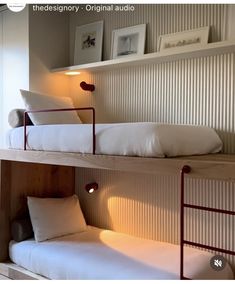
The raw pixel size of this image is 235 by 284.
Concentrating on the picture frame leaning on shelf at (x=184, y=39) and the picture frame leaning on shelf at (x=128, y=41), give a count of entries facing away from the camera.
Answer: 0

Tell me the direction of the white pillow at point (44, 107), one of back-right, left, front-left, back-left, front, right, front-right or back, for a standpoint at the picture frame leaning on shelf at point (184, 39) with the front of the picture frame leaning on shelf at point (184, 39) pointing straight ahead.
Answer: front-right

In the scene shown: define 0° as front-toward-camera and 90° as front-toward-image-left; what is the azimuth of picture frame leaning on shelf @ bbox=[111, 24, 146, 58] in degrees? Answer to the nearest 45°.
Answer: approximately 45°
